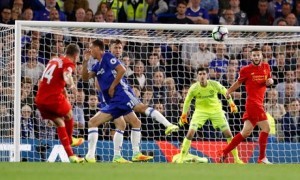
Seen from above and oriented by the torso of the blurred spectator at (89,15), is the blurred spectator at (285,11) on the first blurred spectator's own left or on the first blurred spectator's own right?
on the first blurred spectator's own left

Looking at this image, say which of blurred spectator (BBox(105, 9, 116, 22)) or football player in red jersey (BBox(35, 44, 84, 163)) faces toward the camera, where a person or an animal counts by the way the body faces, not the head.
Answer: the blurred spectator

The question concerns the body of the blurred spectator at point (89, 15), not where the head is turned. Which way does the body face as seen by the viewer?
toward the camera

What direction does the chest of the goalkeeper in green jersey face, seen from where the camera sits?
toward the camera

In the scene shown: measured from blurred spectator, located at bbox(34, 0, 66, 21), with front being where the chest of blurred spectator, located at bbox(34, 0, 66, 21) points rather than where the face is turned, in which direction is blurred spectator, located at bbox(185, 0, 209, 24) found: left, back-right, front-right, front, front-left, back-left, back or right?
left

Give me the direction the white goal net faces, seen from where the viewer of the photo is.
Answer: facing the viewer

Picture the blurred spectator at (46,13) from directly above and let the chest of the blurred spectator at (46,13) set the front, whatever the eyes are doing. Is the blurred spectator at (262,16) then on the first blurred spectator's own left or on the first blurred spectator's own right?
on the first blurred spectator's own left

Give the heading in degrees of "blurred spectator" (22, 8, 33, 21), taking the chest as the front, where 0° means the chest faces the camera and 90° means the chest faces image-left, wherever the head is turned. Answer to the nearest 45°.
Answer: approximately 0°

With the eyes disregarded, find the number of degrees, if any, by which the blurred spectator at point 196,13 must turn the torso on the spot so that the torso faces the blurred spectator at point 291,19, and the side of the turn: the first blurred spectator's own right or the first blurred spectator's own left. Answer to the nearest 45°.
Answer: approximately 90° to the first blurred spectator's own left
